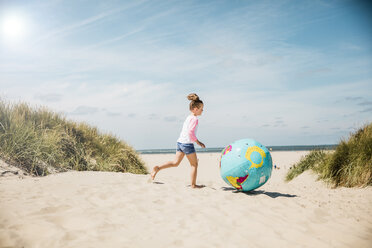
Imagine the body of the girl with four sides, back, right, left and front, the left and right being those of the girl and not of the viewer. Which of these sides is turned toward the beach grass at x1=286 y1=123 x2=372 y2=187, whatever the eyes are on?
front

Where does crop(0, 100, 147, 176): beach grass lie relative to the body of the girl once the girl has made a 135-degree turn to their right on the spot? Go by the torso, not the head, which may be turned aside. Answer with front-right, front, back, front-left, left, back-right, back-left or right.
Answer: right

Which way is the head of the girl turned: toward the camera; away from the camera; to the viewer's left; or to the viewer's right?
to the viewer's right

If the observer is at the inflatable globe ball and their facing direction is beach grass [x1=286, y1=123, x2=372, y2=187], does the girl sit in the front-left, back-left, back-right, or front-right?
back-left

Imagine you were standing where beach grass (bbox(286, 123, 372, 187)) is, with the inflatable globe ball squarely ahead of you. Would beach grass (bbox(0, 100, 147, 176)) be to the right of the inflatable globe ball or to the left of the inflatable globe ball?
right

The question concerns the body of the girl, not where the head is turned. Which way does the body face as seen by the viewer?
to the viewer's right

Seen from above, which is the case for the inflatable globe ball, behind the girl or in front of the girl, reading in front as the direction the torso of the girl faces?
in front
